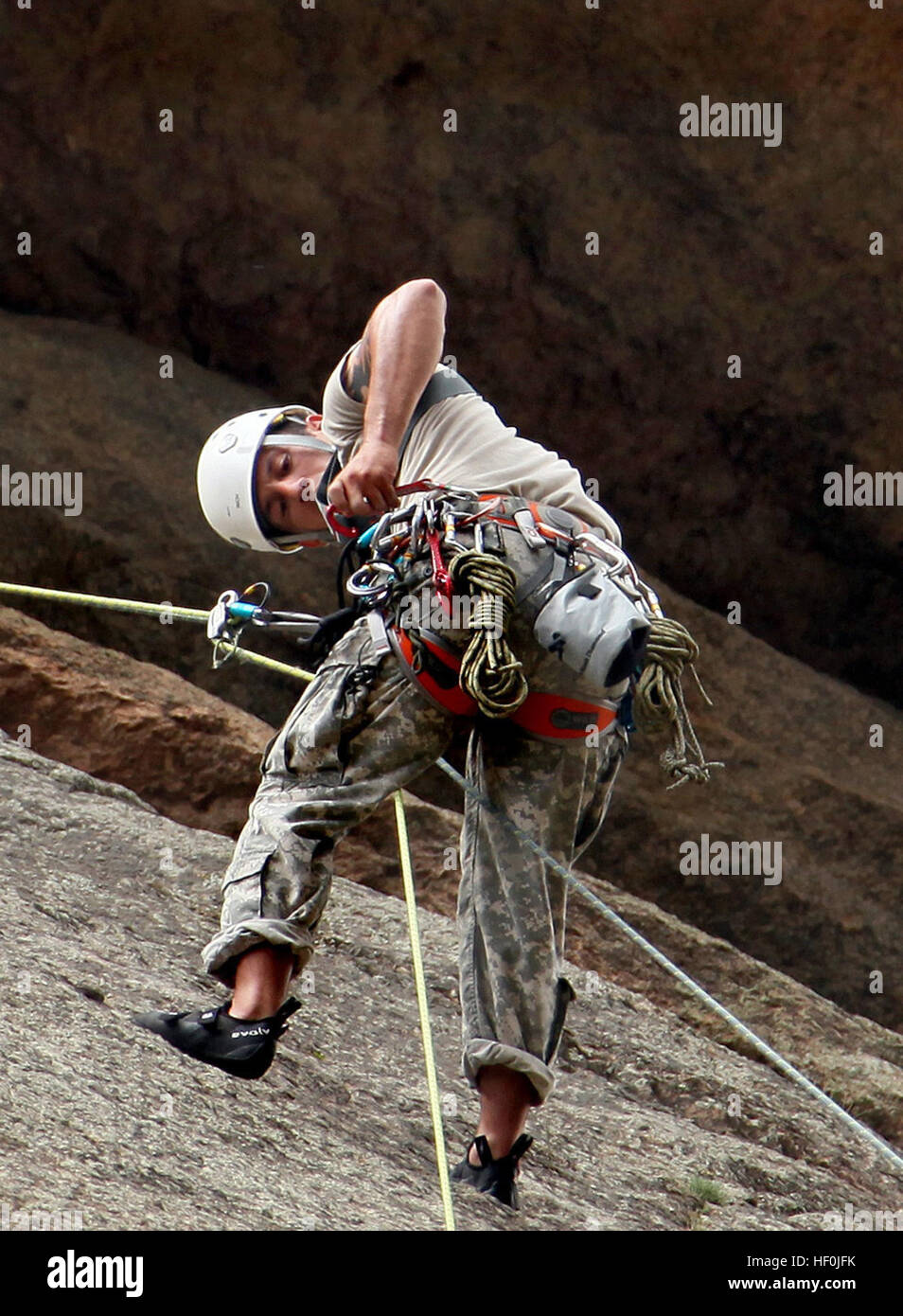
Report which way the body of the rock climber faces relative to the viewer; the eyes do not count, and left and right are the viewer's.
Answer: facing the viewer and to the left of the viewer
